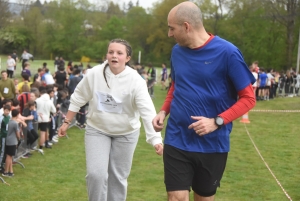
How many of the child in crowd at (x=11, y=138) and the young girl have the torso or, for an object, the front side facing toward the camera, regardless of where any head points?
1

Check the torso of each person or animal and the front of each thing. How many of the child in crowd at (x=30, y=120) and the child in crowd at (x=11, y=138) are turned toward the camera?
0

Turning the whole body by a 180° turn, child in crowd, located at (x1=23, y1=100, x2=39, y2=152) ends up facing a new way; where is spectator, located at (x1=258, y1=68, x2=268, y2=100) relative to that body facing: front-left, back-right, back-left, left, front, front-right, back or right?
back-right

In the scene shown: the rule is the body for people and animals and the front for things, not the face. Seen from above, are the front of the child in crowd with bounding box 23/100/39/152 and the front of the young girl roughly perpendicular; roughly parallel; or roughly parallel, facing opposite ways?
roughly perpendicular

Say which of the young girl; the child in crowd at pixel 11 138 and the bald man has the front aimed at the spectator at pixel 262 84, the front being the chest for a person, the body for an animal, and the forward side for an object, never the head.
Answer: the child in crowd

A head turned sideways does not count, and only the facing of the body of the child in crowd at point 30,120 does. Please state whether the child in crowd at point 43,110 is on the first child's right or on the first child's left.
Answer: on the first child's left

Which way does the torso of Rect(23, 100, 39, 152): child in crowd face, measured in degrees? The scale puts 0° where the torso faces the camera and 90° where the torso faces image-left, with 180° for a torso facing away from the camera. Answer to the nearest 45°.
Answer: approximately 270°

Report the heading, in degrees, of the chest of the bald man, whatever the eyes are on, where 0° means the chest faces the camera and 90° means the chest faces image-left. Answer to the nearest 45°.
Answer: approximately 45°

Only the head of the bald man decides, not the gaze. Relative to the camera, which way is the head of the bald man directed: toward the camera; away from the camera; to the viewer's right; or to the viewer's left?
to the viewer's left

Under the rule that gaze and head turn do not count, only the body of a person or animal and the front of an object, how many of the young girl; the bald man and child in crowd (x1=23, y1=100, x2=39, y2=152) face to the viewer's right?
1

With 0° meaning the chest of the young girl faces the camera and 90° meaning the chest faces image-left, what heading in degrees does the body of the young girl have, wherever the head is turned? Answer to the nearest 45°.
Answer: approximately 0°

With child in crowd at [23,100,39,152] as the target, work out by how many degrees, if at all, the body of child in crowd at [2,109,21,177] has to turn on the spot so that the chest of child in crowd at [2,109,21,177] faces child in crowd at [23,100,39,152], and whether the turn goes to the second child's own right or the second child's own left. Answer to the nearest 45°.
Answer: approximately 45° to the second child's own left
